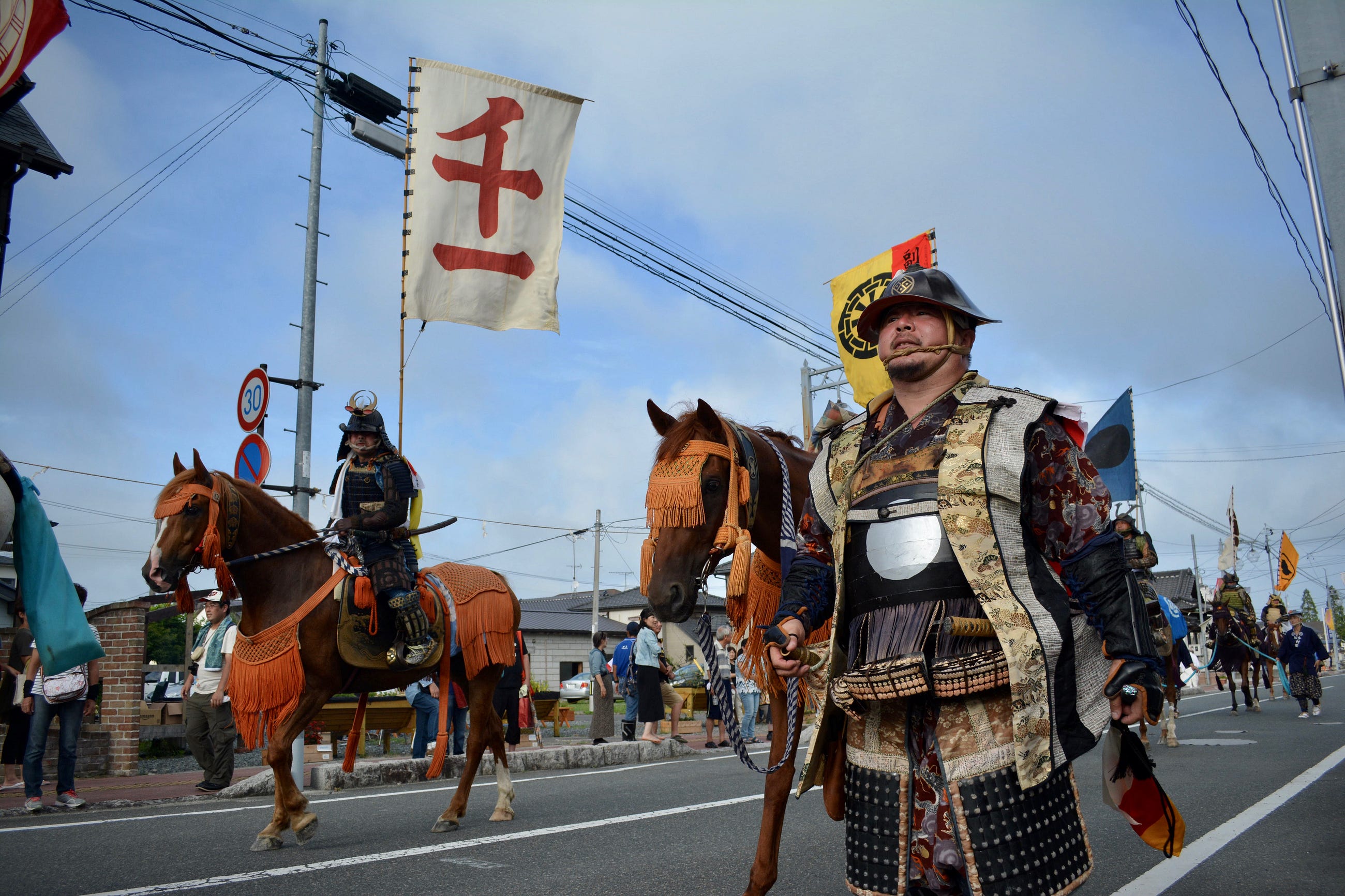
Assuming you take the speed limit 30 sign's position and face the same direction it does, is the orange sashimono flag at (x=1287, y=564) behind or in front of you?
behind

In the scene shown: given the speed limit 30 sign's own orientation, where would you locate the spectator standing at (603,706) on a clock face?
The spectator standing is roughly at 6 o'clock from the speed limit 30 sign.

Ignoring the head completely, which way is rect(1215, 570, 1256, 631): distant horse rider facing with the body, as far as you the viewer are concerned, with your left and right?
facing the viewer and to the left of the viewer

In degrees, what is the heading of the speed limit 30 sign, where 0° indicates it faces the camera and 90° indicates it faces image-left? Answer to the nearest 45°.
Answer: approximately 45°

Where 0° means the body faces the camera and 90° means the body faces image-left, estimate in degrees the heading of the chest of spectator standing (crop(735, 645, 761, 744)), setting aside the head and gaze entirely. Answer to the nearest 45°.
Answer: approximately 315°

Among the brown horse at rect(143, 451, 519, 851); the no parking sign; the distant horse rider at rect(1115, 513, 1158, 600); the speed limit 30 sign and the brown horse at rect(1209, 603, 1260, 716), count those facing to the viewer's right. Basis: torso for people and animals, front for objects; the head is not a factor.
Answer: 0

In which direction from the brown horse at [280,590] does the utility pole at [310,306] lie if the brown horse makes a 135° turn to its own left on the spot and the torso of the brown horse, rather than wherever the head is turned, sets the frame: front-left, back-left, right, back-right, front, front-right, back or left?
left

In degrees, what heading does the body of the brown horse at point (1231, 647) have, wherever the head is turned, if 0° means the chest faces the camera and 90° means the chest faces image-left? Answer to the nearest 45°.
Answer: approximately 45°

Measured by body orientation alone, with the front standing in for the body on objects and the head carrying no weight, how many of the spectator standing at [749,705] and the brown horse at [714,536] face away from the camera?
0

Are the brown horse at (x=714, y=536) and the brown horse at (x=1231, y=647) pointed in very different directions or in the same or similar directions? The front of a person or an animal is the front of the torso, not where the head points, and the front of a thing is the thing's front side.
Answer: same or similar directions

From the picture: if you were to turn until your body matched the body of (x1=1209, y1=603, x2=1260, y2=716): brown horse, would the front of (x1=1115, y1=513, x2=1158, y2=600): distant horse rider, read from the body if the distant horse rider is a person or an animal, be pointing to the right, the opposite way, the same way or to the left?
the same way

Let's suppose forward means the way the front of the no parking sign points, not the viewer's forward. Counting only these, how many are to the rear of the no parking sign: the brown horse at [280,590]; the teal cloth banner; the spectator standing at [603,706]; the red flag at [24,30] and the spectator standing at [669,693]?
2

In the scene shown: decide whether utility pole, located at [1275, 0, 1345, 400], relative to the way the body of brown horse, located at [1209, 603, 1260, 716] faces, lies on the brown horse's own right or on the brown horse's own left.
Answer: on the brown horse's own left
